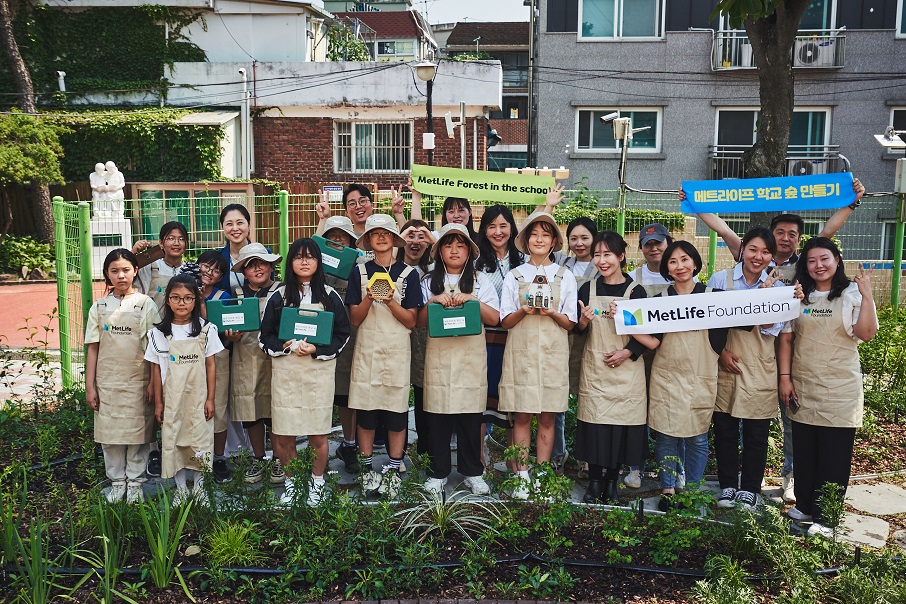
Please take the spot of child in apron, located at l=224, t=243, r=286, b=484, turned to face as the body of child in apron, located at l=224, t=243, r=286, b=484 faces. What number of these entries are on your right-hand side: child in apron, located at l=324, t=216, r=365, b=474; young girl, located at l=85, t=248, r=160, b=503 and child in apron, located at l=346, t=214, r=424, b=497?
1

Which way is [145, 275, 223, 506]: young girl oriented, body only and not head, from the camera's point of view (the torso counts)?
toward the camera

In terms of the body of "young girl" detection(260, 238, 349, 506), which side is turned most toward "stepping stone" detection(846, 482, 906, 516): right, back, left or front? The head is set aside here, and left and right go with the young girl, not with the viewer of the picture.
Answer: left

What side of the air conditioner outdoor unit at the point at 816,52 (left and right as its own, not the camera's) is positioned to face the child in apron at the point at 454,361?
front

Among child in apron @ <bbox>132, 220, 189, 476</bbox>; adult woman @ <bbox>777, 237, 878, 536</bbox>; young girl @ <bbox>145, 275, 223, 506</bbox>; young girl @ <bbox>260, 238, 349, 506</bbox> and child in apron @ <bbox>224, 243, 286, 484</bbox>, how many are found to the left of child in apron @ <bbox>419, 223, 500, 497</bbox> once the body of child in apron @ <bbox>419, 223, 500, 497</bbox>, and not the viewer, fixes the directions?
1

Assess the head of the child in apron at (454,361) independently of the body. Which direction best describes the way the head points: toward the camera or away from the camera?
toward the camera

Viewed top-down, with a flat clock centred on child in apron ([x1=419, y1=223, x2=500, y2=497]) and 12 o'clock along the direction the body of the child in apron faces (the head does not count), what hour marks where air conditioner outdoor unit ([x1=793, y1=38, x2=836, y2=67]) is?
The air conditioner outdoor unit is roughly at 7 o'clock from the child in apron.

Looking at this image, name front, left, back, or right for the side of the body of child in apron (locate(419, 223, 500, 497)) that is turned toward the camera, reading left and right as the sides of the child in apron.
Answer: front

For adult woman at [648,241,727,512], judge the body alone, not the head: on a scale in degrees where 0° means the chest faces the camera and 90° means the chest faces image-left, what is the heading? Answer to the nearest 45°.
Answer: approximately 0°

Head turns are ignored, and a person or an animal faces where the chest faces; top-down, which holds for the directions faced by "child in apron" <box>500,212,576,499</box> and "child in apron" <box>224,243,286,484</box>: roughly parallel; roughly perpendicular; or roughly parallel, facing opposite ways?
roughly parallel

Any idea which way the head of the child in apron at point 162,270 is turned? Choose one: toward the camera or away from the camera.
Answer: toward the camera

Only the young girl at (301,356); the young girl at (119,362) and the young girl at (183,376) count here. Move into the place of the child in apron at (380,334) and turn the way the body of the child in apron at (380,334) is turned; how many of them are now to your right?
3

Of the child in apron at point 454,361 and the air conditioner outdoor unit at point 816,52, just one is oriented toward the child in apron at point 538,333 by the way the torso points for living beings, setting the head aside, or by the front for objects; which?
the air conditioner outdoor unit

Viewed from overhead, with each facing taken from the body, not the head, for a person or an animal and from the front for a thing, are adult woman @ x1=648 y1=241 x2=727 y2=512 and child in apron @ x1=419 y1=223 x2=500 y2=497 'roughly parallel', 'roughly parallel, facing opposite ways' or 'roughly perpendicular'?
roughly parallel

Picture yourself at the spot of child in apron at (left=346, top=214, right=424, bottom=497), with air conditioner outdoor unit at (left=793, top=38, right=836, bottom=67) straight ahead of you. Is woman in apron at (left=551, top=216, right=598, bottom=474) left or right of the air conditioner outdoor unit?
right

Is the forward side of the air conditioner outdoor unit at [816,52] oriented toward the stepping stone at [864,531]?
yes

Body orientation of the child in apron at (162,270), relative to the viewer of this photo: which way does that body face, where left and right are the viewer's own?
facing the viewer

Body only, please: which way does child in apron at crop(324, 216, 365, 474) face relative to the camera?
toward the camera

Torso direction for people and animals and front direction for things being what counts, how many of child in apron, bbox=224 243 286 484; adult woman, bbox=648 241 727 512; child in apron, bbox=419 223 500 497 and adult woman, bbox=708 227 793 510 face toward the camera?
4

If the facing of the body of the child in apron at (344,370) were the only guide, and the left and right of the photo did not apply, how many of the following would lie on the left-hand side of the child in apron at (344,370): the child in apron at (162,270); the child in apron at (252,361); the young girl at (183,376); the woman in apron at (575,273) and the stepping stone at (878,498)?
2
